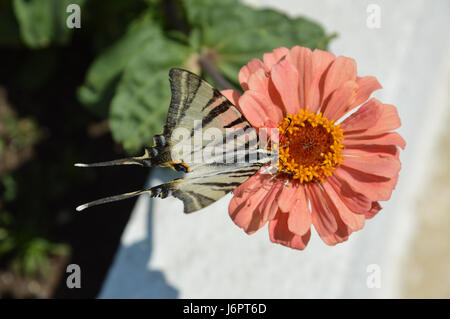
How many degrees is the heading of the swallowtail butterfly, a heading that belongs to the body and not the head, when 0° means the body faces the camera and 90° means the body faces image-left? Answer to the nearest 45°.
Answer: approximately 270°

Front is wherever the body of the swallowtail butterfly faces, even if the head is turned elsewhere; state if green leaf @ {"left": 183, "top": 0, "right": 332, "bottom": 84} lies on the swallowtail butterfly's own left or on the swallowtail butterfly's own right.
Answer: on the swallowtail butterfly's own left

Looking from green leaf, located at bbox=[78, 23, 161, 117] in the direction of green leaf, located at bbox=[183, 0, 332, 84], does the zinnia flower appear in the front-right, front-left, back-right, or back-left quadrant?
front-right

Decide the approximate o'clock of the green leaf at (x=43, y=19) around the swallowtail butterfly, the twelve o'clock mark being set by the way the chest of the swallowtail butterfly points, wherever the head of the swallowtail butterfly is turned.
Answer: The green leaf is roughly at 8 o'clock from the swallowtail butterfly.

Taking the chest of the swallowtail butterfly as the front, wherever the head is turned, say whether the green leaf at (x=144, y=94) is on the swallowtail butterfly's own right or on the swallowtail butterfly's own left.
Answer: on the swallowtail butterfly's own left
